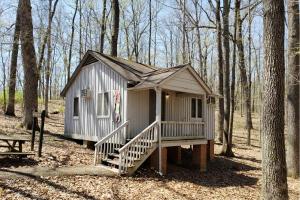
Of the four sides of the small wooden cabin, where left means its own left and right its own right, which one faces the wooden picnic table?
right
